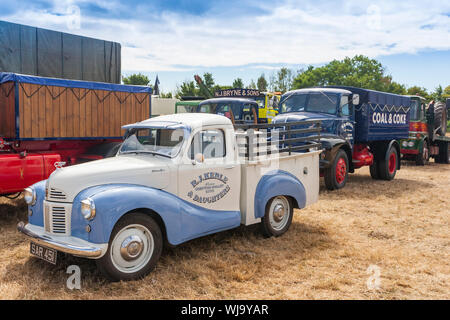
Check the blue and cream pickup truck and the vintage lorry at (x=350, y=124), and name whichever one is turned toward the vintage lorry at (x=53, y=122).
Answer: the vintage lorry at (x=350, y=124)

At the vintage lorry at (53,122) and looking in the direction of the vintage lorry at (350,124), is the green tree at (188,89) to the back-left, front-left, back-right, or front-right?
front-left

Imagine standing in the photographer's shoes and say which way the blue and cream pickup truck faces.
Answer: facing the viewer and to the left of the viewer

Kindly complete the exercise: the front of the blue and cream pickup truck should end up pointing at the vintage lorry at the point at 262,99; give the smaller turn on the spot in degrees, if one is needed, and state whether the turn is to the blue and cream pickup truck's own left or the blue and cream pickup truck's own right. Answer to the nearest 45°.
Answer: approximately 135° to the blue and cream pickup truck's own right

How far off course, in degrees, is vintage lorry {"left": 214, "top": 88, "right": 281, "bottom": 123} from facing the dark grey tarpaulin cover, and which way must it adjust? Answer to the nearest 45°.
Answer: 0° — it already faces it

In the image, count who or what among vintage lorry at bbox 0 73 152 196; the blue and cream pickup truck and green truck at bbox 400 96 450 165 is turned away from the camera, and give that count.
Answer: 0

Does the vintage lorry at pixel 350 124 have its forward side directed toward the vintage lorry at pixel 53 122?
yes

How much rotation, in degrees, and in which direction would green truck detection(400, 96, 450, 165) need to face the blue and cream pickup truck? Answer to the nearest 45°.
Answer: approximately 45° to its left

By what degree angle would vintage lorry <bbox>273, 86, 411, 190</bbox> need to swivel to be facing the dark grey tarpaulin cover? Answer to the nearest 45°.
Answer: approximately 45° to its right

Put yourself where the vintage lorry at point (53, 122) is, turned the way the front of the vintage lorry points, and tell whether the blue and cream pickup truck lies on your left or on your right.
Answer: on your left

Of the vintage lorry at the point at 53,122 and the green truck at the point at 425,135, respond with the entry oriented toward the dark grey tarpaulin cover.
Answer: the green truck

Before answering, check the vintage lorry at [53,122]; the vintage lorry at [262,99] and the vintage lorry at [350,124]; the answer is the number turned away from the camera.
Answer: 0
